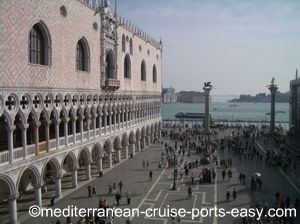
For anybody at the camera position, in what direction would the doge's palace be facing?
facing the viewer and to the right of the viewer
